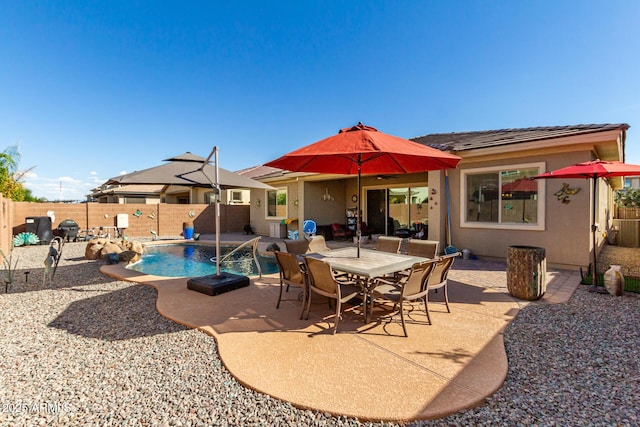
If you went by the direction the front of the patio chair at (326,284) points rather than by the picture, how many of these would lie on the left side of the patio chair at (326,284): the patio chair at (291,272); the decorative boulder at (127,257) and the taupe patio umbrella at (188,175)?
3

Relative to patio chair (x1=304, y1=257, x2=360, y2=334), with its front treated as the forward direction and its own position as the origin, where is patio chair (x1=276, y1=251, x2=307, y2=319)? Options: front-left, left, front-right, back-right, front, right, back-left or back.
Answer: left

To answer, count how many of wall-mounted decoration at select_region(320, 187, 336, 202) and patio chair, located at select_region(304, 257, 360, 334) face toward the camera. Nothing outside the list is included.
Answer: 1

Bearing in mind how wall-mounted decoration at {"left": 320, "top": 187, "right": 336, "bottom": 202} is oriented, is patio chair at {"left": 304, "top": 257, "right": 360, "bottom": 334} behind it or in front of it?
in front

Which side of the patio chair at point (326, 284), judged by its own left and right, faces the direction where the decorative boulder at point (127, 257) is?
left

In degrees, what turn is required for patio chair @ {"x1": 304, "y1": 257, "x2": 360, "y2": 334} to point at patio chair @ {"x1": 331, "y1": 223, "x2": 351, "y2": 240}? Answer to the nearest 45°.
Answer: approximately 45° to its left

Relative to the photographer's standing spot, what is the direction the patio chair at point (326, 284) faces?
facing away from the viewer and to the right of the viewer

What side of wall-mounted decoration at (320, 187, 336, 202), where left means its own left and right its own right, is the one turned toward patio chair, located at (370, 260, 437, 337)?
front

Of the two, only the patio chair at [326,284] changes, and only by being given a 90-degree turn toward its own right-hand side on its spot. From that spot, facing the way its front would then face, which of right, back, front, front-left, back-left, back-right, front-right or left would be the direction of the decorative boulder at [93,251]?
back
